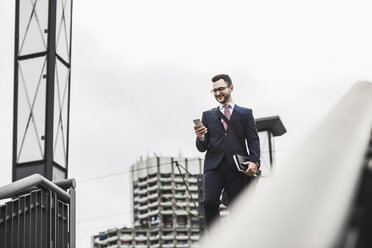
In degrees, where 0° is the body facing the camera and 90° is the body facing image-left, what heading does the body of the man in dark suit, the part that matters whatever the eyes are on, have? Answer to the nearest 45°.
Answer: approximately 0°

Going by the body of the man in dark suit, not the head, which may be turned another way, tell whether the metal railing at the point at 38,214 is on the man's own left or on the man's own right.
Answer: on the man's own right

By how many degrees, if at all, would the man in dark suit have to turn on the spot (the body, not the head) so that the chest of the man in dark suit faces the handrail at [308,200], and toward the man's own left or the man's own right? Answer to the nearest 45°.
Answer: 0° — they already face it
